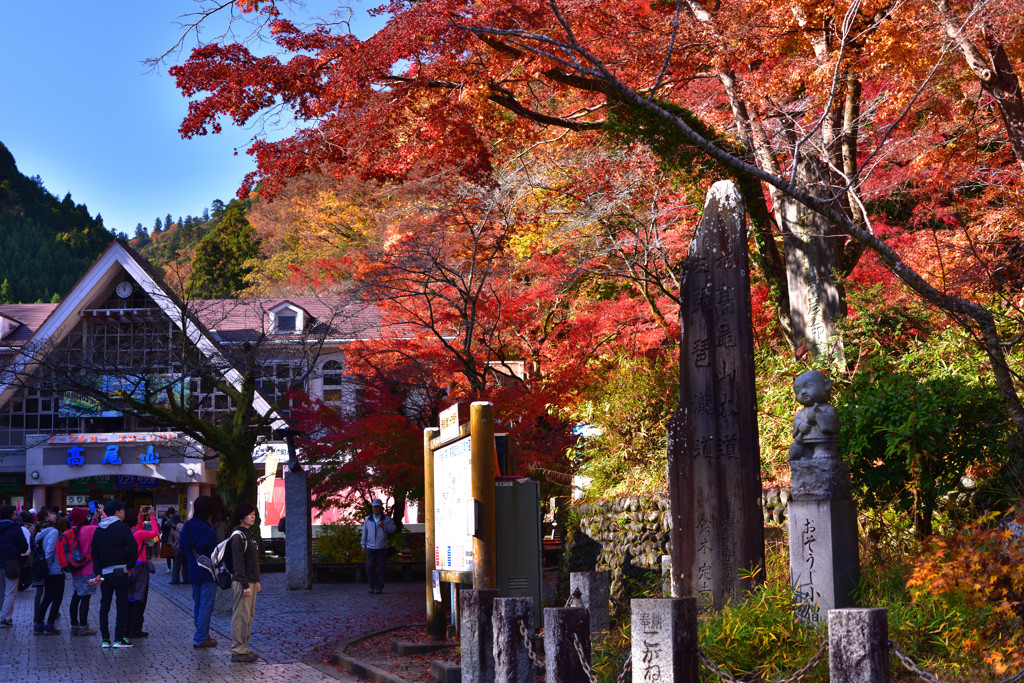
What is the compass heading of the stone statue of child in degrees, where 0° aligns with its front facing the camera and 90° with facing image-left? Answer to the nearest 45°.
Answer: approximately 45°

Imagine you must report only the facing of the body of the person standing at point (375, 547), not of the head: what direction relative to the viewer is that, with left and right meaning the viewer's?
facing the viewer

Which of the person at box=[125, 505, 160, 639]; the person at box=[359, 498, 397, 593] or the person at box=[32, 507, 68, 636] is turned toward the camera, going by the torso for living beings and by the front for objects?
the person at box=[359, 498, 397, 593]

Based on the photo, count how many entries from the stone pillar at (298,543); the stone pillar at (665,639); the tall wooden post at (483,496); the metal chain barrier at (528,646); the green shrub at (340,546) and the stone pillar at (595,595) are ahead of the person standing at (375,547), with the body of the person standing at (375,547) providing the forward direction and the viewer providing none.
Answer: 4

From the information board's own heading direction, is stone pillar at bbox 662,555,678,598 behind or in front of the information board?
behind

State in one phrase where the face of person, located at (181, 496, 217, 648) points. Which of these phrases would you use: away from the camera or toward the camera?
away from the camera

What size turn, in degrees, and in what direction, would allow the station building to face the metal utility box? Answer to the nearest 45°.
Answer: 0° — it already faces it
